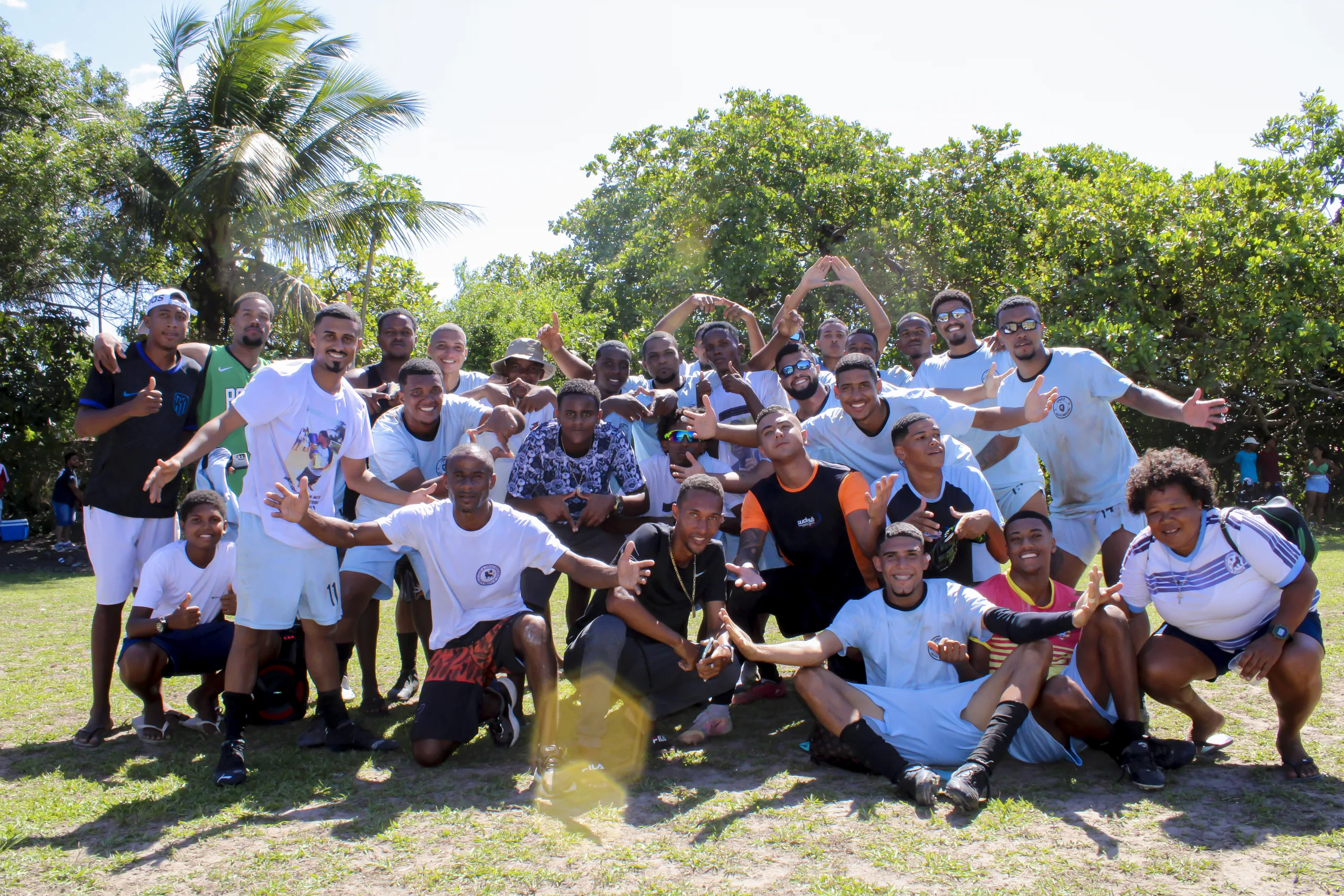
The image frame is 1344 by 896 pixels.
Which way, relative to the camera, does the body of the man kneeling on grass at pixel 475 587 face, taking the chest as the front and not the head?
toward the camera

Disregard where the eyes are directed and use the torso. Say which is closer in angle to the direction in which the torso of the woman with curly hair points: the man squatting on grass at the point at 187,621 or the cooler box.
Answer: the man squatting on grass

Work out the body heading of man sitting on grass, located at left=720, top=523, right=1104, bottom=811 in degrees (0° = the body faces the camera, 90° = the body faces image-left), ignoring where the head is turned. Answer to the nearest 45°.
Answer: approximately 0°

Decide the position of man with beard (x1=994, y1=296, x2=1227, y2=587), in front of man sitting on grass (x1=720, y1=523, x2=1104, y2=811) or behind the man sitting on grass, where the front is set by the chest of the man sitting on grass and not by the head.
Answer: behind

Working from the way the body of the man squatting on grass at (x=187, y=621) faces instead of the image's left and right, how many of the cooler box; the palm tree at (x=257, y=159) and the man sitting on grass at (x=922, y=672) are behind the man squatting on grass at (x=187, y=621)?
2

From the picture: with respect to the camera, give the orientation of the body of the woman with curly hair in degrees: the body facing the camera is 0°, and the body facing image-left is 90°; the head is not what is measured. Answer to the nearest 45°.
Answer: approximately 45°

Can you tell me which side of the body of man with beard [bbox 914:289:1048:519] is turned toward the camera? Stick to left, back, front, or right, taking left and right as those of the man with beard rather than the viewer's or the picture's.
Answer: front

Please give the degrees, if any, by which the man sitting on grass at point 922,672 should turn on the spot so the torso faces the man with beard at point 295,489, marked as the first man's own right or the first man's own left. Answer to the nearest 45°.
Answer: approximately 90° to the first man's own right

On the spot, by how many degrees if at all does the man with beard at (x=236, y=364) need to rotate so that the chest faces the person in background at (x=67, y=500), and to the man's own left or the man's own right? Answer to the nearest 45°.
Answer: approximately 180°

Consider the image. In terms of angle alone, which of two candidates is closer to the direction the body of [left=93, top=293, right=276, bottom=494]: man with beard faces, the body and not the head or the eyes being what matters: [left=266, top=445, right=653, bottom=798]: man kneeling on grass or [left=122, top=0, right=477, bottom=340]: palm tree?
the man kneeling on grass

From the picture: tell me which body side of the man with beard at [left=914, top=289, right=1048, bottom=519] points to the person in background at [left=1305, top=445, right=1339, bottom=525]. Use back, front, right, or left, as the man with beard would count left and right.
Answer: back

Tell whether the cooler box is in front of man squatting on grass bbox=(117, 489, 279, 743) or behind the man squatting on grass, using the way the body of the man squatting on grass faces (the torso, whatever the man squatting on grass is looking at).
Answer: behind
